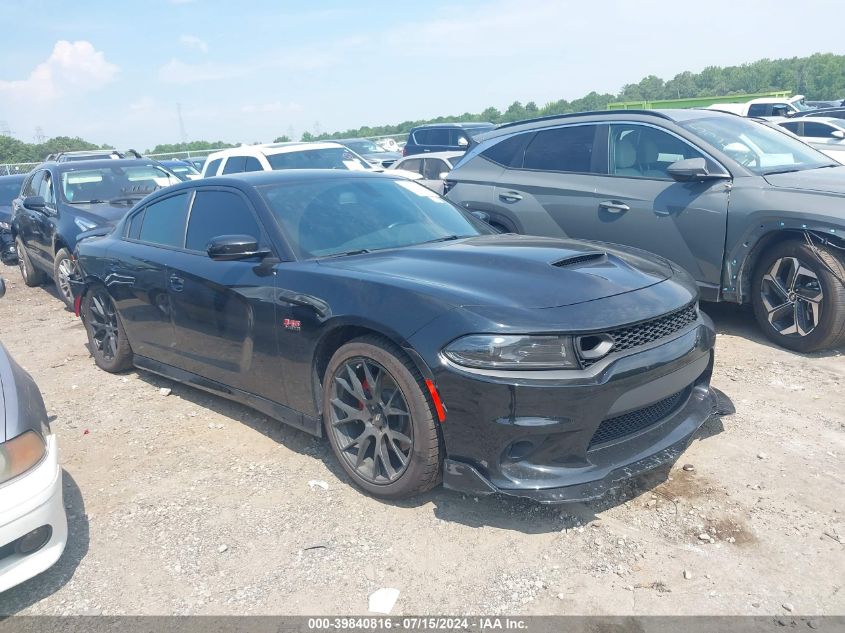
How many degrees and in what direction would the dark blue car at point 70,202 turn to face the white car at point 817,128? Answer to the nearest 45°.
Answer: approximately 45° to its left

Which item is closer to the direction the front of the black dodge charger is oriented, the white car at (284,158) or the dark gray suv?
the dark gray suv

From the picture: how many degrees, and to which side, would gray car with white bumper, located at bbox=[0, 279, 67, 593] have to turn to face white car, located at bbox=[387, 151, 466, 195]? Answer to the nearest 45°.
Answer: approximately 90° to its left

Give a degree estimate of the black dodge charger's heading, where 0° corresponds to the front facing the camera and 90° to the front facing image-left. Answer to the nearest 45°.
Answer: approximately 315°

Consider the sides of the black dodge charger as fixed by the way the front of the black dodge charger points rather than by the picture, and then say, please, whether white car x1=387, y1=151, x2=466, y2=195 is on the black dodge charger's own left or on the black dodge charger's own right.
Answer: on the black dodge charger's own left

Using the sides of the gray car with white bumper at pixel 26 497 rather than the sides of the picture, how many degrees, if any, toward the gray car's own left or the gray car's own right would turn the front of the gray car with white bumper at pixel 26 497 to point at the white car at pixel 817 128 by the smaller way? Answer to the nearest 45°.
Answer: approximately 45° to the gray car's own left

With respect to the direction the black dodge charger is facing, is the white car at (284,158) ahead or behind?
behind
